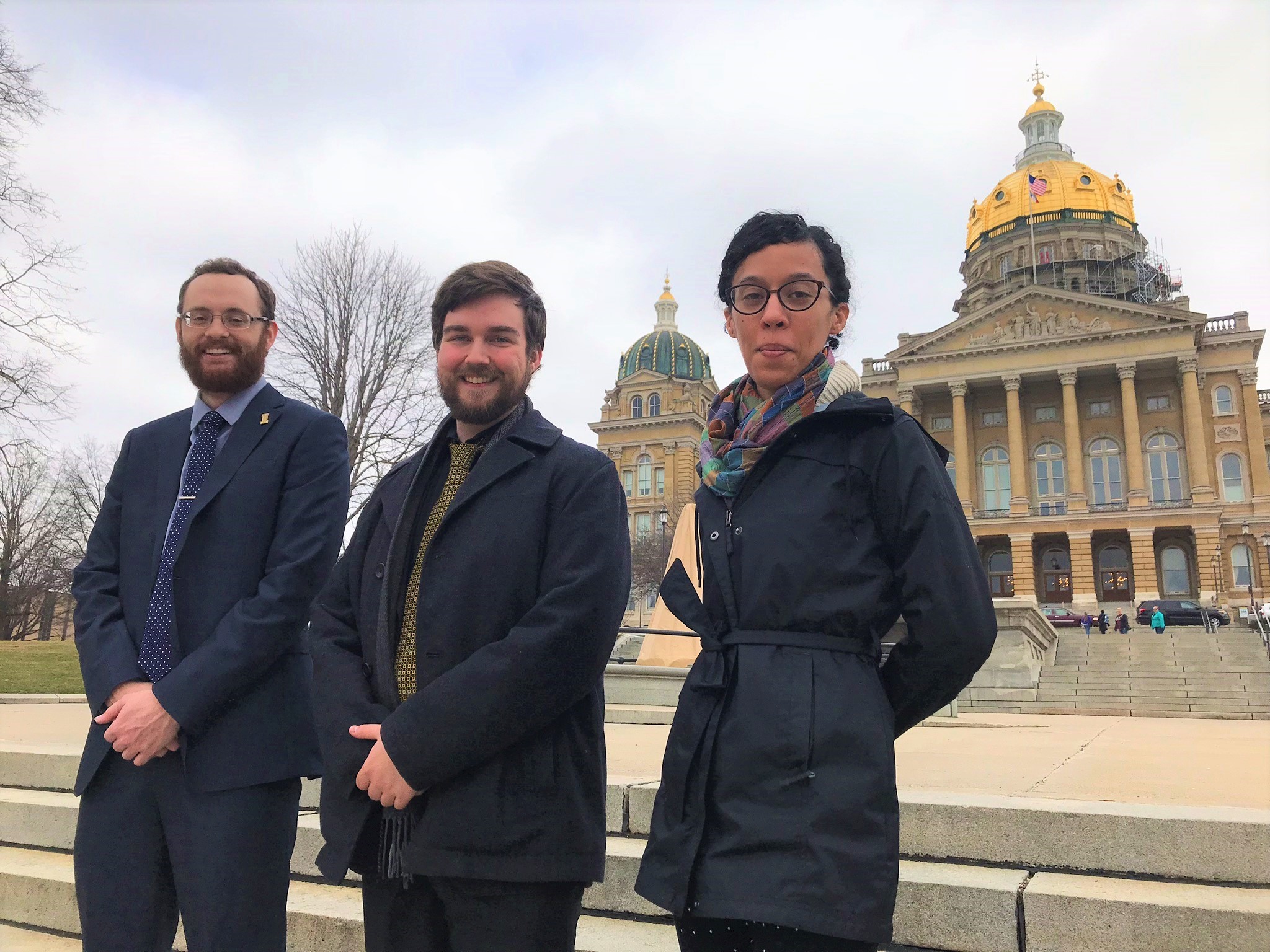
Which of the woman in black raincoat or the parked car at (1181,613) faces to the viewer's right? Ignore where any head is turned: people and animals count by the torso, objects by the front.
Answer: the parked car

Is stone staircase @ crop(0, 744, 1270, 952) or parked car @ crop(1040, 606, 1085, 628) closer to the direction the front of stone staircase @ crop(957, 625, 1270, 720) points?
the stone staircase

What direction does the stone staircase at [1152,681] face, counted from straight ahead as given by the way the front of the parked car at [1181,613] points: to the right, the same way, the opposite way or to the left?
to the right

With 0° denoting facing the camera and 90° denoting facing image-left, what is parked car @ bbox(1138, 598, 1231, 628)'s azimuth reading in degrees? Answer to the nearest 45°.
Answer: approximately 270°

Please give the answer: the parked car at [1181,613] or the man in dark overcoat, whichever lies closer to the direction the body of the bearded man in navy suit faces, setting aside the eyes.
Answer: the man in dark overcoat

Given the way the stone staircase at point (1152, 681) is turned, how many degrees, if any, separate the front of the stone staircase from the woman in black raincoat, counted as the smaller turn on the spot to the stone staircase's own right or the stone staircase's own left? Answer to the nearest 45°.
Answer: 0° — it already faces them

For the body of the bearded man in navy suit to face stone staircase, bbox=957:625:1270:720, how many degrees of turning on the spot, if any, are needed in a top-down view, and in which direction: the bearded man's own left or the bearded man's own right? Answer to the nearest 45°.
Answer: approximately 180°
